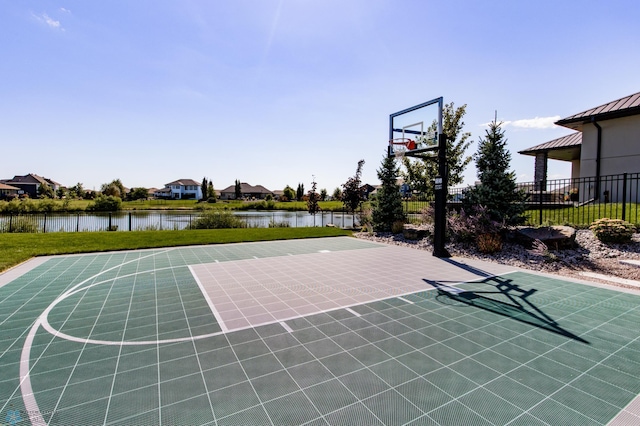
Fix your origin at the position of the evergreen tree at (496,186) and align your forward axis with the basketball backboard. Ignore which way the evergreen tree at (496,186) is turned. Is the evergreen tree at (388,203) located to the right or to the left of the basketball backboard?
right

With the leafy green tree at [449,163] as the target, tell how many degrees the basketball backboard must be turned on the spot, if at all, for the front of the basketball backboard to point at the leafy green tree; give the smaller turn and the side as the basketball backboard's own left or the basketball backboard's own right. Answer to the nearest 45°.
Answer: approximately 135° to the basketball backboard's own right

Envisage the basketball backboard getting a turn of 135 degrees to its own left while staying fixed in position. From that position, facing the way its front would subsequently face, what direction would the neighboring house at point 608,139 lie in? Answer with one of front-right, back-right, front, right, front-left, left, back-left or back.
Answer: front-left

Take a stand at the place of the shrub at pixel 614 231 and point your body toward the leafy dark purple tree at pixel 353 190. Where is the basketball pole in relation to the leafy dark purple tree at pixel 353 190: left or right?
left

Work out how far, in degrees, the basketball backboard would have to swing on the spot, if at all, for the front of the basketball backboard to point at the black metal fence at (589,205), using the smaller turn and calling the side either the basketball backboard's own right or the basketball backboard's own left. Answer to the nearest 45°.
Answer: approximately 180°

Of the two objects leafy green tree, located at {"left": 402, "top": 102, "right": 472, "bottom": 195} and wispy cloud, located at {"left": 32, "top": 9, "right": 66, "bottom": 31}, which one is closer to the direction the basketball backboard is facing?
the wispy cloud

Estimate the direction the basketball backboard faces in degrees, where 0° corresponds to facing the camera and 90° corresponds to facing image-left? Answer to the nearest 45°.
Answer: approximately 45°

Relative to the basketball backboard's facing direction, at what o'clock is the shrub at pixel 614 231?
The shrub is roughly at 8 o'clock from the basketball backboard.

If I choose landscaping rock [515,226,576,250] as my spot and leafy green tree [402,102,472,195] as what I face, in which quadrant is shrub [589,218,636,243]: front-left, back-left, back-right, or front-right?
back-right

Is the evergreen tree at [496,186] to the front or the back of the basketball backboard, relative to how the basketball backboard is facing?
to the back

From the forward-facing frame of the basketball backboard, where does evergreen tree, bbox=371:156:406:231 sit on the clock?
The evergreen tree is roughly at 4 o'clock from the basketball backboard.
